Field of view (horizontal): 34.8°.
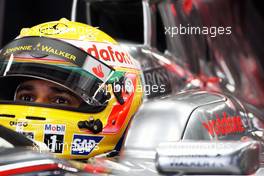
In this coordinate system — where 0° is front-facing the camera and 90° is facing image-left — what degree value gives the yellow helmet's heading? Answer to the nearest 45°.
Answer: approximately 45°
